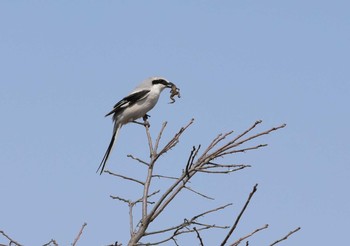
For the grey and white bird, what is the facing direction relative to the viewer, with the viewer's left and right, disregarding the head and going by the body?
facing to the right of the viewer
